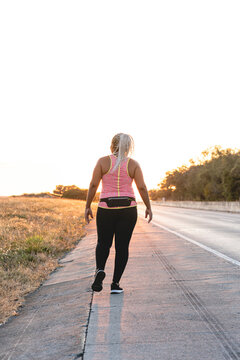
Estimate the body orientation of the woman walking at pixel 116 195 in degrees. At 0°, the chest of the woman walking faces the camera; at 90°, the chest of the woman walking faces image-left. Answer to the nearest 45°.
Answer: approximately 180°
